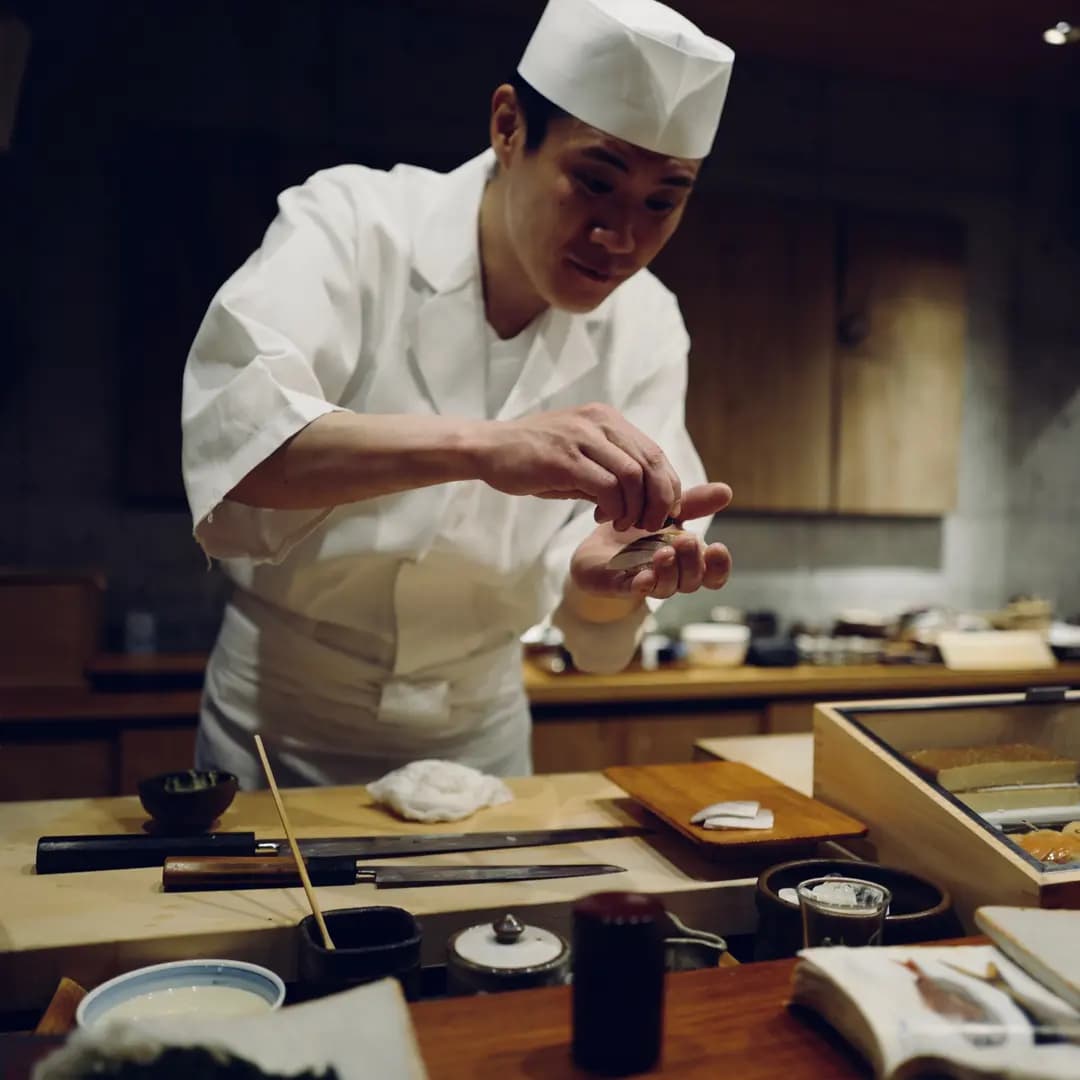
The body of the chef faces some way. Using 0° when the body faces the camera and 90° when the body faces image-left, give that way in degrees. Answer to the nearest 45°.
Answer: approximately 315°

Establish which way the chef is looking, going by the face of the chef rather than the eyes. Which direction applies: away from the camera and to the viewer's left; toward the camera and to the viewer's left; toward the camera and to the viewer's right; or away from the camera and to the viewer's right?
toward the camera and to the viewer's right

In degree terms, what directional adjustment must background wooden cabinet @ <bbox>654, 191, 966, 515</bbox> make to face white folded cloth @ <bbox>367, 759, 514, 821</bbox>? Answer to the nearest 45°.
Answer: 0° — it already faces it

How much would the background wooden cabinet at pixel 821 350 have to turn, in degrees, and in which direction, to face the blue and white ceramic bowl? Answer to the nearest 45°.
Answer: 0° — it already faces it

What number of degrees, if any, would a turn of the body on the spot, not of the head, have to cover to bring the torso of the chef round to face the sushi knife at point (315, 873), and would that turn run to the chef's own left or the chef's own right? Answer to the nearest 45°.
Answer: approximately 45° to the chef's own right
